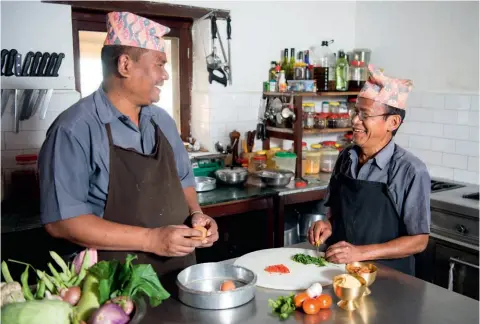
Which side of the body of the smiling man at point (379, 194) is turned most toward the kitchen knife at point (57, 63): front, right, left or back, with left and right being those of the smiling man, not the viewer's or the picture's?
right

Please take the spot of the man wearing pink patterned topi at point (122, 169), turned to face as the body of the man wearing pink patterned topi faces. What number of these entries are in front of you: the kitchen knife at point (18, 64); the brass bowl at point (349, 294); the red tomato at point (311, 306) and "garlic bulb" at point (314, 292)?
3

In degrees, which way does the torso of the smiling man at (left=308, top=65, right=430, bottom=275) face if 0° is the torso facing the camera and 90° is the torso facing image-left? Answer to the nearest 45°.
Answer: approximately 45°

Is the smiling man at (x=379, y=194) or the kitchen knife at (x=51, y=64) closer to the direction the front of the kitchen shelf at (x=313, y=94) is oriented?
the smiling man

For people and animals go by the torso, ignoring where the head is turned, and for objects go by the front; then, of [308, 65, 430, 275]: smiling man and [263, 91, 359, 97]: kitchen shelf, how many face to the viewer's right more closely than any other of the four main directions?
0

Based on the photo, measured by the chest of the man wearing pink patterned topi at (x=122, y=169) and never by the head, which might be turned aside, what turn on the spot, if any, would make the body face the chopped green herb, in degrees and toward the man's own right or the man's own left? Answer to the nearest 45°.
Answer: approximately 45° to the man's own left

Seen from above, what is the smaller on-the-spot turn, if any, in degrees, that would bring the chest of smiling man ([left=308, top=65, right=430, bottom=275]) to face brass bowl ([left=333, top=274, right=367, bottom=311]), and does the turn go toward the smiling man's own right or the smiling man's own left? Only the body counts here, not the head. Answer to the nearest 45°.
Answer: approximately 45° to the smiling man's own left

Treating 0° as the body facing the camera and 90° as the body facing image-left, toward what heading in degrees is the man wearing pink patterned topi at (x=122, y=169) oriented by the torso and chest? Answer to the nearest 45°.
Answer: approximately 315°

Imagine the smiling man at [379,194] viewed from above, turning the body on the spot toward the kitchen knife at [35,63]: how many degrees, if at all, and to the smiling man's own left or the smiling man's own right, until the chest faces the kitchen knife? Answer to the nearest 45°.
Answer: approximately 45° to the smiling man's own right

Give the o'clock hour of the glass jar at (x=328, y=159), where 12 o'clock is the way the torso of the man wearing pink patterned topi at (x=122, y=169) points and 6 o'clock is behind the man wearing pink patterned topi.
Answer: The glass jar is roughly at 9 o'clock from the man wearing pink patterned topi.

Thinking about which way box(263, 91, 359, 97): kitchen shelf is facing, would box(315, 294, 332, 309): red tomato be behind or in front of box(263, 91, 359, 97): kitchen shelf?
in front

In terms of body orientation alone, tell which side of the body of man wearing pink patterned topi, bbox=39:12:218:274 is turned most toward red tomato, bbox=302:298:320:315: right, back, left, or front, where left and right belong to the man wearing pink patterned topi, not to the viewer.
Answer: front

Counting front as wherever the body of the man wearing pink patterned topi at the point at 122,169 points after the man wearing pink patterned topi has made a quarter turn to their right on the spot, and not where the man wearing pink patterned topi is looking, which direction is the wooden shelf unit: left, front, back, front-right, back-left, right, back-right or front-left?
back

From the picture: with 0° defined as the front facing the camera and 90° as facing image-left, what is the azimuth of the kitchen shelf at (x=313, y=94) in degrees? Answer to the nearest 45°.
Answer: approximately 0°

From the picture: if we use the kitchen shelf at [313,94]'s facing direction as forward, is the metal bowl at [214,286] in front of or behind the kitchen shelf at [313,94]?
in front

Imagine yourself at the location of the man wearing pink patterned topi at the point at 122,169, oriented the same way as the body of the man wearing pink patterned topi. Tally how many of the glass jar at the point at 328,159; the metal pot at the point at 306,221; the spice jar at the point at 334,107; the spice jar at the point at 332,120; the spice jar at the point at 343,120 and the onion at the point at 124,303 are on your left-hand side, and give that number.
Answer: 5

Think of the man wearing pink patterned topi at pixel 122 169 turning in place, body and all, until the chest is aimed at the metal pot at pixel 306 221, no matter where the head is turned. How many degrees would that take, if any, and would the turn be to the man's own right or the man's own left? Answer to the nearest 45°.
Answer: approximately 90° to the man's own left

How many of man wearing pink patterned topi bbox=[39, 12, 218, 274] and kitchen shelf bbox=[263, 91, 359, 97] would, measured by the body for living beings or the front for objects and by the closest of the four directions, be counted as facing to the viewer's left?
0
